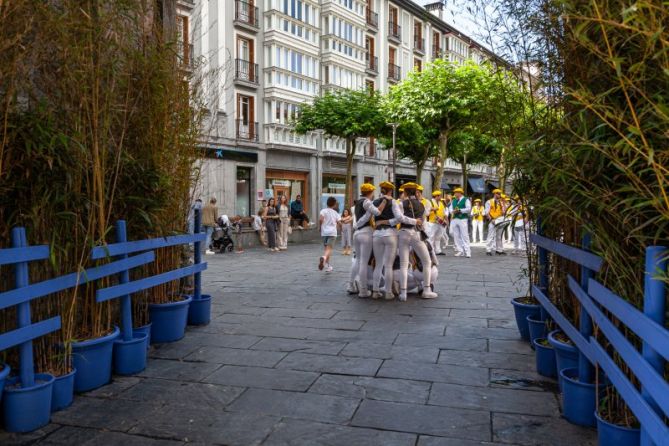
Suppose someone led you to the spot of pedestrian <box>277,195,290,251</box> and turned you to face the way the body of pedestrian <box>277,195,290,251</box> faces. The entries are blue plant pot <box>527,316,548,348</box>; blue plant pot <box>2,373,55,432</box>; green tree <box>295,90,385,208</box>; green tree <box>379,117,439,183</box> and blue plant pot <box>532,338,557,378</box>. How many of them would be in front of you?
3

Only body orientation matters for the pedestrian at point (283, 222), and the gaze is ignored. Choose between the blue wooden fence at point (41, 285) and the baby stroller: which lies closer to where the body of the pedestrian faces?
the blue wooden fence

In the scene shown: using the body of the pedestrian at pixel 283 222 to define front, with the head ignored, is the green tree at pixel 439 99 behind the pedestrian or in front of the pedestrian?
behind

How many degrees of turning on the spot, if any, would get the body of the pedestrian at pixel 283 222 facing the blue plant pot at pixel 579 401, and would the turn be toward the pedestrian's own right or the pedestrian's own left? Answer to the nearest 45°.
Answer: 0° — they already face it

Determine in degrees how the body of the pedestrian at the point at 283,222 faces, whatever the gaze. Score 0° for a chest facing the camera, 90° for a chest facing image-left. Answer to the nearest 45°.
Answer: approximately 0°
